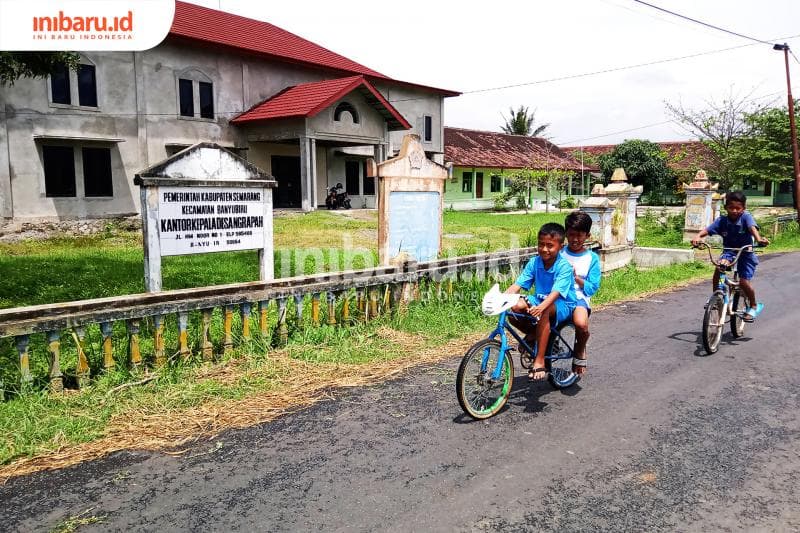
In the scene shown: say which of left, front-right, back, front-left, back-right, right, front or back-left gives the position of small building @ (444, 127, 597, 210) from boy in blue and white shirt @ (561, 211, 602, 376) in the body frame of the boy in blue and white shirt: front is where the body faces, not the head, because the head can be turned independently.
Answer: back-right

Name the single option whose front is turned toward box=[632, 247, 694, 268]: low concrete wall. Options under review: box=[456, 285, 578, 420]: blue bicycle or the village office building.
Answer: the village office building

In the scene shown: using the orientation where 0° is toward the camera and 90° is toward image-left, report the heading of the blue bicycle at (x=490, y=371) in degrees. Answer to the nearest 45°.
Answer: approximately 45°

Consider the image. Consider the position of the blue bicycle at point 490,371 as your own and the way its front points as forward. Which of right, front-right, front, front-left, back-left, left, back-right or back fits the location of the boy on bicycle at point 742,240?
back

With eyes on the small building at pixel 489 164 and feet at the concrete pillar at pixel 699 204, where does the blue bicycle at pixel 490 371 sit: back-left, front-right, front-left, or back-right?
back-left

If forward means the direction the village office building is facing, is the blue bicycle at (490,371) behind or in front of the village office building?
in front

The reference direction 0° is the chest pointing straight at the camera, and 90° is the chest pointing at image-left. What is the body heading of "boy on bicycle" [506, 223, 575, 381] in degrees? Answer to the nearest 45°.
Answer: approximately 45°
